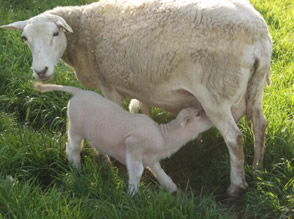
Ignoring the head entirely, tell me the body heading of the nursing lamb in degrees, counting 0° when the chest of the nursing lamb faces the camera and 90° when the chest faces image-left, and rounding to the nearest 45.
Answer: approximately 270°
